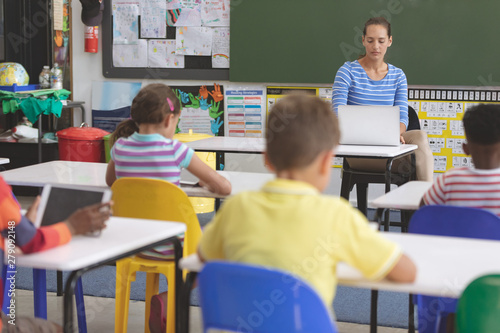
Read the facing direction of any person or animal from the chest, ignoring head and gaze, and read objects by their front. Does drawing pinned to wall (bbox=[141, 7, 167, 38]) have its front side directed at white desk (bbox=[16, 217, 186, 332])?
yes

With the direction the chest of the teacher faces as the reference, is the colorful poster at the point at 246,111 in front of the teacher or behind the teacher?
behind

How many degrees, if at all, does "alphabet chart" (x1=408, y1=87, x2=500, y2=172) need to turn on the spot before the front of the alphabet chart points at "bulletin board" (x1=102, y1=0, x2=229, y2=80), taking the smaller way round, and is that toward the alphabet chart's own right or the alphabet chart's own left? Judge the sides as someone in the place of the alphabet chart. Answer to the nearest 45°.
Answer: approximately 90° to the alphabet chart's own right

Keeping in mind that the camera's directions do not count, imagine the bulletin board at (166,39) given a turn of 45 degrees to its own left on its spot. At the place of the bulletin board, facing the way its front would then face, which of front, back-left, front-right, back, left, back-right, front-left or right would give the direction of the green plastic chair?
front-right

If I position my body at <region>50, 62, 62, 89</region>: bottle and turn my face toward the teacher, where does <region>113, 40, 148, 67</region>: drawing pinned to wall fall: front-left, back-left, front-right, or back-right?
front-left

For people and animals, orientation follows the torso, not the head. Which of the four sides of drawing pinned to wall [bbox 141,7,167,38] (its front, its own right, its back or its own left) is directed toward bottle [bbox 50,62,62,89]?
right

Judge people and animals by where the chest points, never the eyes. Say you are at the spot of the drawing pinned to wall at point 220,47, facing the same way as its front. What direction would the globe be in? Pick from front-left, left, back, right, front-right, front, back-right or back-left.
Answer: right

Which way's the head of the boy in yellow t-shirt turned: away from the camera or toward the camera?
away from the camera

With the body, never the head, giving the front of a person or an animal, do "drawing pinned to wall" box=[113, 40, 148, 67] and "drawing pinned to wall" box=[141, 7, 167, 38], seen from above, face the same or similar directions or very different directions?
same or similar directions

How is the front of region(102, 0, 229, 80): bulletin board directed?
toward the camera

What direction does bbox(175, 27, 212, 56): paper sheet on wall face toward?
toward the camera

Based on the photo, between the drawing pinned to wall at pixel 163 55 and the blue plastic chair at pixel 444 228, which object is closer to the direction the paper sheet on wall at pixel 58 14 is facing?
the blue plastic chair

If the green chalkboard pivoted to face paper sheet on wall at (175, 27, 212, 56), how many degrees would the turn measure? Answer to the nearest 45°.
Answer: approximately 90° to its right

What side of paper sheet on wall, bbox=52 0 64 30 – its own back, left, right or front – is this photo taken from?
front

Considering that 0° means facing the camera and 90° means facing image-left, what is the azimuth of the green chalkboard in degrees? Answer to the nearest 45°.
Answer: approximately 0°
